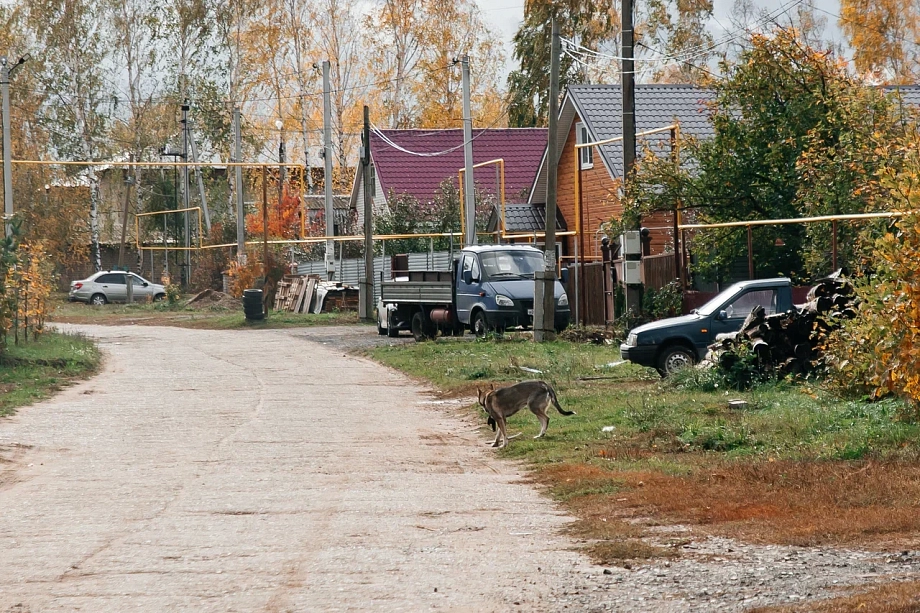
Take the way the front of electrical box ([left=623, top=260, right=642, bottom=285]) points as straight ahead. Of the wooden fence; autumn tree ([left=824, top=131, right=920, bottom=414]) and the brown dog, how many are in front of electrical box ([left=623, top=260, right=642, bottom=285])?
2

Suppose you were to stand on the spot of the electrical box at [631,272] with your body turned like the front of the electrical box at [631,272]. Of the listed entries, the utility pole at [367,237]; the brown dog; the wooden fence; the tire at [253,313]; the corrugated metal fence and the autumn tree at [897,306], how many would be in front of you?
2

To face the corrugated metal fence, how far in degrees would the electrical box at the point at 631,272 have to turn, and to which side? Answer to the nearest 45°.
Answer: approximately 135° to its right

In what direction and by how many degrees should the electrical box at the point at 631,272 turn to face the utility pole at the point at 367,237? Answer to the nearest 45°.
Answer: approximately 135° to its right

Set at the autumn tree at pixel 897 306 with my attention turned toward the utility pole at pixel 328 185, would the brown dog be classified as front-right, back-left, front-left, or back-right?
back-left

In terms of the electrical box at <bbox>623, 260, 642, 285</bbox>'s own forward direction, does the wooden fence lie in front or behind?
behind

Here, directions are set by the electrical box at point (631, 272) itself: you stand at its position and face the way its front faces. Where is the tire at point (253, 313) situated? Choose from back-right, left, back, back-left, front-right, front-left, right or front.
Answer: back-right

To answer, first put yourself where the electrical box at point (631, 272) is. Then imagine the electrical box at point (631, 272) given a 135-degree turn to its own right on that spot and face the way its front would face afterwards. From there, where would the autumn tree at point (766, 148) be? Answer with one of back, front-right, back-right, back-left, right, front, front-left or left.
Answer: right

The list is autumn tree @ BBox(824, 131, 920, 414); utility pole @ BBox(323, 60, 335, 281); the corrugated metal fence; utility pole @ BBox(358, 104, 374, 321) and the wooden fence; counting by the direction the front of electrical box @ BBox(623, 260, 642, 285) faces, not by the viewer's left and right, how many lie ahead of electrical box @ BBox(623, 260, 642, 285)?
1

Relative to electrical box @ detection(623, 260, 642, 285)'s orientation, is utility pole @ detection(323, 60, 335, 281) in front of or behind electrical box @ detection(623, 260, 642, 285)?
behind

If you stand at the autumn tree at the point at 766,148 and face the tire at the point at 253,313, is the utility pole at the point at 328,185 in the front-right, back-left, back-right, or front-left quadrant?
front-right

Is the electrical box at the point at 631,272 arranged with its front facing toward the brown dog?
yes

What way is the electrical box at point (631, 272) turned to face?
toward the camera

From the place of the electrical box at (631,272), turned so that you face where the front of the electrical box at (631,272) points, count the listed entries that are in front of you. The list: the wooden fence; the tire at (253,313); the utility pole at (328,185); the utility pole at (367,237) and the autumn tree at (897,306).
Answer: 1
